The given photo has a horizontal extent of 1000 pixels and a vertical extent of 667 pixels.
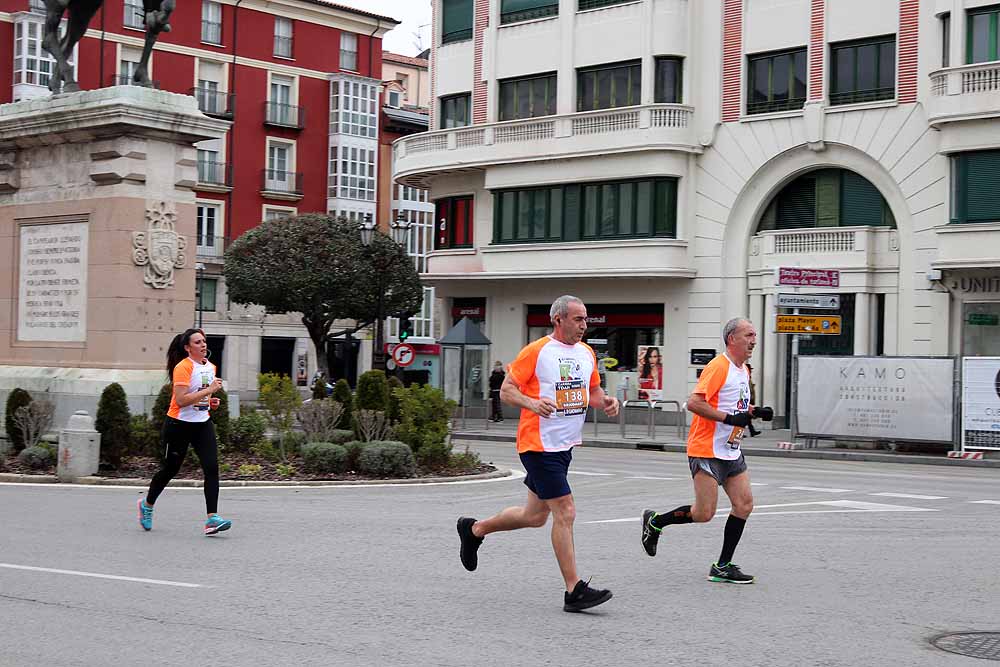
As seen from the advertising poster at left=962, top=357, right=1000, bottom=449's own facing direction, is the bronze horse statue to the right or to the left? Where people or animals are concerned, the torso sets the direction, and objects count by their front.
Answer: on its right

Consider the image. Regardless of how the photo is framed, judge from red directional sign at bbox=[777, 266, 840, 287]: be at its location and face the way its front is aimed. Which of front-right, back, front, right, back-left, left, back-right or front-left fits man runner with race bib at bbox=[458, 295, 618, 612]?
front

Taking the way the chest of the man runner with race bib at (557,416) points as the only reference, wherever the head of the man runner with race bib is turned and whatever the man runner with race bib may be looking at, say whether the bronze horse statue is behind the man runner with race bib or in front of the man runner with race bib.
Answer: behind

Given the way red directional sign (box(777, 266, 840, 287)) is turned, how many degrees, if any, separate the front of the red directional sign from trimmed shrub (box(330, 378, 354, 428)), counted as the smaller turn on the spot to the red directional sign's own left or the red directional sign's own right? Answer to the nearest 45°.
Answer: approximately 45° to the red directional sign's own right

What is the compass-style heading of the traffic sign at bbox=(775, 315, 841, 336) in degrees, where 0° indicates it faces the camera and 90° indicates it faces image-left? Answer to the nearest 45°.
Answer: approximately 0°

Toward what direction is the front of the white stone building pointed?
toward the camera

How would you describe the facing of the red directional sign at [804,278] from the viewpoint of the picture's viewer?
facing the viewer

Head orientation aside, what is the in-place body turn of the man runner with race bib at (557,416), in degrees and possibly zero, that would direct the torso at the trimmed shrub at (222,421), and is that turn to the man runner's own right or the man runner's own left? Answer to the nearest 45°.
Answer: approximately 180°

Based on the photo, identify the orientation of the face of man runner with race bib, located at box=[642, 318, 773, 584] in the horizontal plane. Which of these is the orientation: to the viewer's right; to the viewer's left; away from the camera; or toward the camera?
to the viewer's right

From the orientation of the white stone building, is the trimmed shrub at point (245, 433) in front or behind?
in front

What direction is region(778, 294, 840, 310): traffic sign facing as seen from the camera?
toward the camera

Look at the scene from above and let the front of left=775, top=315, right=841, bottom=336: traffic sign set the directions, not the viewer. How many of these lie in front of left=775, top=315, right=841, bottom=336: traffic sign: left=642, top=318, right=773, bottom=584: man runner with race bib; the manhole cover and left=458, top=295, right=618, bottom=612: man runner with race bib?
3

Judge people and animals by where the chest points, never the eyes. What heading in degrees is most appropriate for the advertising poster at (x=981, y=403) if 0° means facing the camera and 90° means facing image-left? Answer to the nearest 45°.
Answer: approximately 0°

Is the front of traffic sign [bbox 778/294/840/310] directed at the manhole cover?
yes
